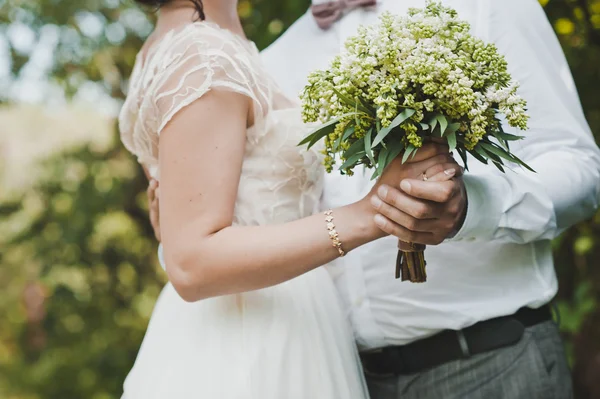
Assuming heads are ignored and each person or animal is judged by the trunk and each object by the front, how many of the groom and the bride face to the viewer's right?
1

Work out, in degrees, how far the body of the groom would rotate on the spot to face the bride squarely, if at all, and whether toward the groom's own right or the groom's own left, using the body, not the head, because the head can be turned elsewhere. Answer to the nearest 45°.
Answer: approximately 45° to the groom's own right

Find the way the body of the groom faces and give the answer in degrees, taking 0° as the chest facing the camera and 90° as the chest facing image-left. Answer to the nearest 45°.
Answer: approximately 45°

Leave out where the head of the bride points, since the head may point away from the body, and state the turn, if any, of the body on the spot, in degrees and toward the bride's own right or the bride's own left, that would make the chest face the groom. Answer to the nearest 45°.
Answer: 0° — they already face them

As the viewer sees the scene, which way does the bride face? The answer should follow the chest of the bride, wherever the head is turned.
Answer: to the viewer's right
